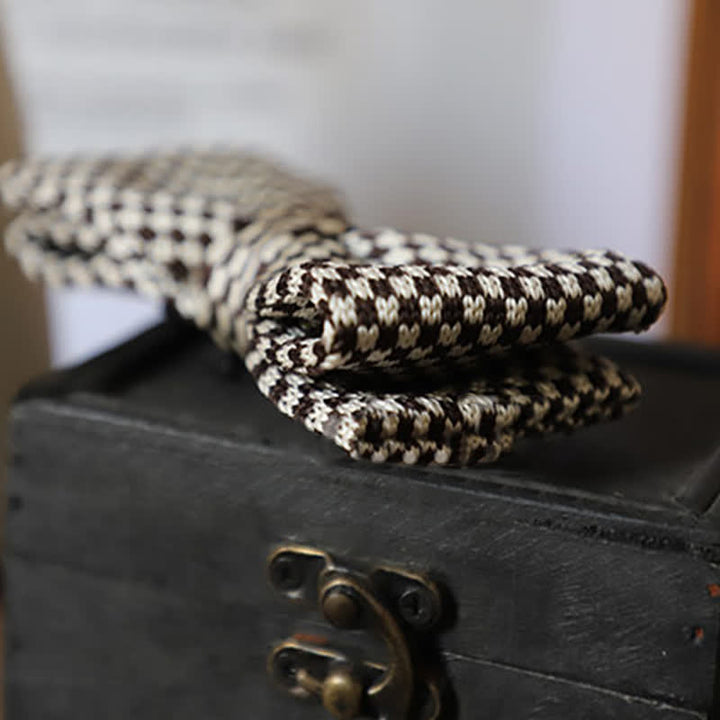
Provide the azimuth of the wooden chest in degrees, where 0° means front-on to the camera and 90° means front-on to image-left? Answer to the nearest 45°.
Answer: approximately 45°
